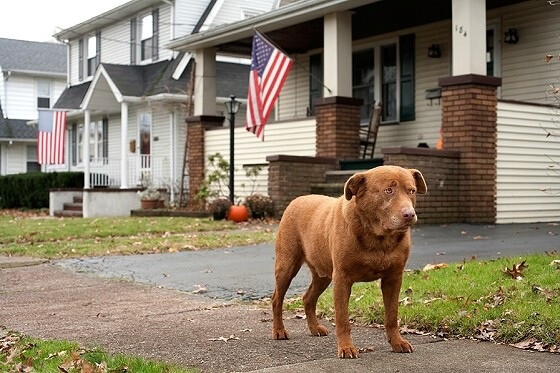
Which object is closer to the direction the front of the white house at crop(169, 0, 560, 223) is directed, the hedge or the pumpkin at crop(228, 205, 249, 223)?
the pumpkin

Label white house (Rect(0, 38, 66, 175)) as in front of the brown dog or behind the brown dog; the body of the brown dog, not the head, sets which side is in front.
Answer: behind

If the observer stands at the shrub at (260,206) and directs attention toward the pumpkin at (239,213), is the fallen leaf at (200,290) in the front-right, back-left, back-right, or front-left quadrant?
front-left

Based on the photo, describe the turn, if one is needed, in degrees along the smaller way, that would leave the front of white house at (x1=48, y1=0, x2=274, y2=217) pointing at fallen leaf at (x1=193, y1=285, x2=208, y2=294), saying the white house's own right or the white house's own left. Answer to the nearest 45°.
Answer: approximately 45° to the white house's own left

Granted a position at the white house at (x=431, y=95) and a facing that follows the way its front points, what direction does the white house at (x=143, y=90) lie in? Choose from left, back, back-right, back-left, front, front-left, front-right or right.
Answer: right

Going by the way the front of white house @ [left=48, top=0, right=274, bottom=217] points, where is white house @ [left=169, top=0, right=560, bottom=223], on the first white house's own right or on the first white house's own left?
on the first white house's own left

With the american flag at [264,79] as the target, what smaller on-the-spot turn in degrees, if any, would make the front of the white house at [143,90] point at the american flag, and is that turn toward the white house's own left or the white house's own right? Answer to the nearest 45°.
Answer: approximately 45° to the white house's own left

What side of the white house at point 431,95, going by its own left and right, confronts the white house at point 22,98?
right

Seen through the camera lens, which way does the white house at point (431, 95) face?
facing the viewer and to the left of the viewer

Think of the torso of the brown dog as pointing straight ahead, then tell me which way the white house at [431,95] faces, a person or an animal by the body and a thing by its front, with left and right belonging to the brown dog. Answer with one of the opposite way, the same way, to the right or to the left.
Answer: to the right

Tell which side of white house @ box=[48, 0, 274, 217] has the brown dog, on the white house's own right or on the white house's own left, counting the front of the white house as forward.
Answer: on the white house's own left

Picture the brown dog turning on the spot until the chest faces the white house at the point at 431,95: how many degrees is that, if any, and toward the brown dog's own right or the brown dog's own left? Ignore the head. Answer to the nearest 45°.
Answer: approximately 135° to the brown dog's own left

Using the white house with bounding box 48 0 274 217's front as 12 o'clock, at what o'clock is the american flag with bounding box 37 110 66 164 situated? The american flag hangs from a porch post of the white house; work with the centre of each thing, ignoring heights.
The american flag is roughly at 2 o'clock from the white house.
